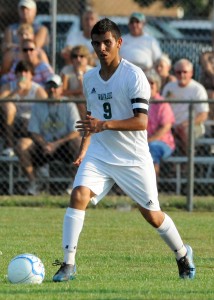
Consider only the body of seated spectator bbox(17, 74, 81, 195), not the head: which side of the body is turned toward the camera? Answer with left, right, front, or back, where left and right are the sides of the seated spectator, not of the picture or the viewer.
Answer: front

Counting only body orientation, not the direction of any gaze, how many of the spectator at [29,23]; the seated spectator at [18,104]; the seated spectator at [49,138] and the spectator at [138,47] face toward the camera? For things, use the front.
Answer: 4

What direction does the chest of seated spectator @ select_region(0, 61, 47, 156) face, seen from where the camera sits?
toward the camera

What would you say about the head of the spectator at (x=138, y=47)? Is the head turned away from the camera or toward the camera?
toward the camera

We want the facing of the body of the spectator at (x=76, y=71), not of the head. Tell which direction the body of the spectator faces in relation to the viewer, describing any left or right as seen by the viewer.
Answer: facing the viewer

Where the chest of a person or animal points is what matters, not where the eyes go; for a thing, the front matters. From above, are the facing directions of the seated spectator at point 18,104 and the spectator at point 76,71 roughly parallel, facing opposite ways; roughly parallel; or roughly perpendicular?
roughly parallel

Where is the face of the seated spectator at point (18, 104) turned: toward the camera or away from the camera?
toward the camera
